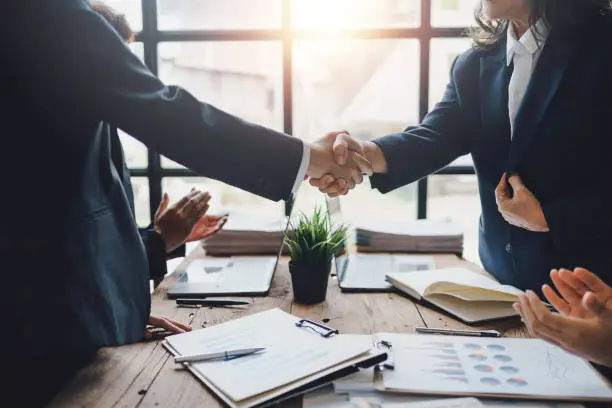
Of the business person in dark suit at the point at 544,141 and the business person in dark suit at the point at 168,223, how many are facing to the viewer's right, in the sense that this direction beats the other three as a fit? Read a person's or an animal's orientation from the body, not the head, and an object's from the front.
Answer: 1

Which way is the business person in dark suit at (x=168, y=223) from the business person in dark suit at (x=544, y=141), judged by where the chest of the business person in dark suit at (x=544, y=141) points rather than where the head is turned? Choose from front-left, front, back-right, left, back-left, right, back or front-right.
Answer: front-right

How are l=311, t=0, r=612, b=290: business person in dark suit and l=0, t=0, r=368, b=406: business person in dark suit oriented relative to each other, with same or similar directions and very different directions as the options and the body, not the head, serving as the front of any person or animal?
very different directions

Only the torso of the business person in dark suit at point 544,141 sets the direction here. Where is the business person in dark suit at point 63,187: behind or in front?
in front

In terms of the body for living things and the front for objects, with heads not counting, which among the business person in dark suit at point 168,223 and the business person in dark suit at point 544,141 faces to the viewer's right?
the business person in dark suit at point 168,223

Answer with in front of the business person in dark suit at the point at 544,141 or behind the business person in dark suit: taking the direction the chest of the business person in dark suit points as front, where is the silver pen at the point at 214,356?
in front

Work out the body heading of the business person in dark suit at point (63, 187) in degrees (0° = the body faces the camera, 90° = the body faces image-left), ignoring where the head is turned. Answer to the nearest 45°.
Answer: approximately 225°

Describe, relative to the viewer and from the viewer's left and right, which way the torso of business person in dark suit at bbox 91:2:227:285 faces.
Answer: facing to the right of the viewer
